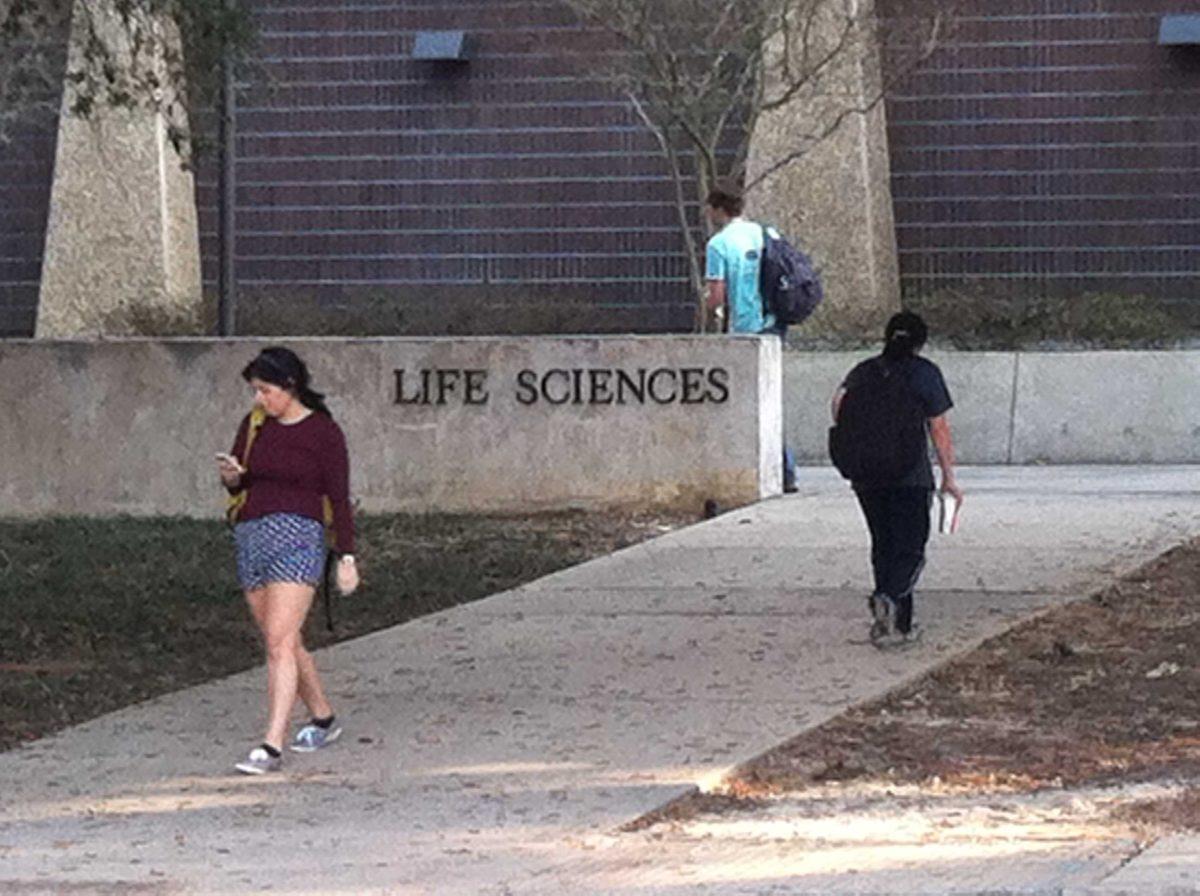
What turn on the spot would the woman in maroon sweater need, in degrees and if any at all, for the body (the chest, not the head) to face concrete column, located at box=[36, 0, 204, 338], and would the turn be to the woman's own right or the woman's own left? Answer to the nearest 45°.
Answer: approximately 135° to the woman's own right

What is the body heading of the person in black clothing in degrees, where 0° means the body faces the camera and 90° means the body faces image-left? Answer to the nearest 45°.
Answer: approximately 180°

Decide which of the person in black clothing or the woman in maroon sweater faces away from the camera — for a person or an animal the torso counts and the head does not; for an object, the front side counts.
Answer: the person in black clothing

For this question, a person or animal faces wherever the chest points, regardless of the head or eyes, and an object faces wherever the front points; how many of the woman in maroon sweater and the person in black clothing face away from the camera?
1

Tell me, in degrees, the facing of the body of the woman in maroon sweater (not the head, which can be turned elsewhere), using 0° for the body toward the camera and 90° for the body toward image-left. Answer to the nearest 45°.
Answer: approximately 45°

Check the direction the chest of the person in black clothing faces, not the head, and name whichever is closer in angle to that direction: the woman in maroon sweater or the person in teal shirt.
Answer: the person in teal shirt

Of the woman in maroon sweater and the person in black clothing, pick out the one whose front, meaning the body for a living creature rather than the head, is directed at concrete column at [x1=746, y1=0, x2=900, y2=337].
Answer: the person in black clothing

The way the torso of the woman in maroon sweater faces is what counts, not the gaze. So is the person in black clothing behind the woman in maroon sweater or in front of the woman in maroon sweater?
behind
